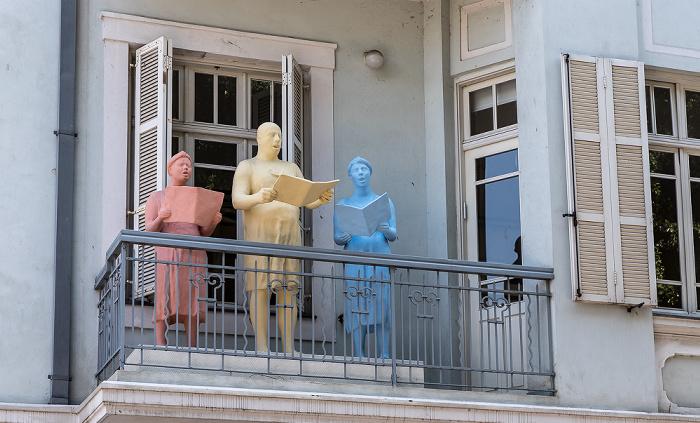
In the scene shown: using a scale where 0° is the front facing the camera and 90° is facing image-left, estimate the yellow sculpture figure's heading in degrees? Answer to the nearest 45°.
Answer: approximately 315°

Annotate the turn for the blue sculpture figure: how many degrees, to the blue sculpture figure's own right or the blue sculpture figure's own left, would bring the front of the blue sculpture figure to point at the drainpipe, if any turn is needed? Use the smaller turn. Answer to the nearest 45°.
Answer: approximately 90° to the blue sculpture figure's own right

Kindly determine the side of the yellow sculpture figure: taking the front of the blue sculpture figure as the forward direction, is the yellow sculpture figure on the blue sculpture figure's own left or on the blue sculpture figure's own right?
on the blue sculpture figure's own right

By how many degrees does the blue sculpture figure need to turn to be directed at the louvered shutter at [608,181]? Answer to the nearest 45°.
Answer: approximately 90° to its left

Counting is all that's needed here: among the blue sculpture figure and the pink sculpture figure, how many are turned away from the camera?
0

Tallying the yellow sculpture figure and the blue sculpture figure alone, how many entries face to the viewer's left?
0

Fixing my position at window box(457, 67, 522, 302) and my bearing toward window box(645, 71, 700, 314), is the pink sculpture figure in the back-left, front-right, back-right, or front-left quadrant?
back-right

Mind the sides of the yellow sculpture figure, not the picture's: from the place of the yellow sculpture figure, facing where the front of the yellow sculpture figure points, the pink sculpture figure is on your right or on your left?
on your right

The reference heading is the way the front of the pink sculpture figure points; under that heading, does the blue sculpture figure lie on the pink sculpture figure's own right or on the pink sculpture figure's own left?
on the pink sculpture figure's own left

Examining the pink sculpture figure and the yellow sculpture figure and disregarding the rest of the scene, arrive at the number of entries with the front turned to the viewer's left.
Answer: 0

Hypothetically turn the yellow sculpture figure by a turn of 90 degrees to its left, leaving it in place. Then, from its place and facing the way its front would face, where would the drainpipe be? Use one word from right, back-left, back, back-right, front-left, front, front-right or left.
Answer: back-left

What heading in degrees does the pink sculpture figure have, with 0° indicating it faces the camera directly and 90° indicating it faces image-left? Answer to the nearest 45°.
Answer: approximately 315°
